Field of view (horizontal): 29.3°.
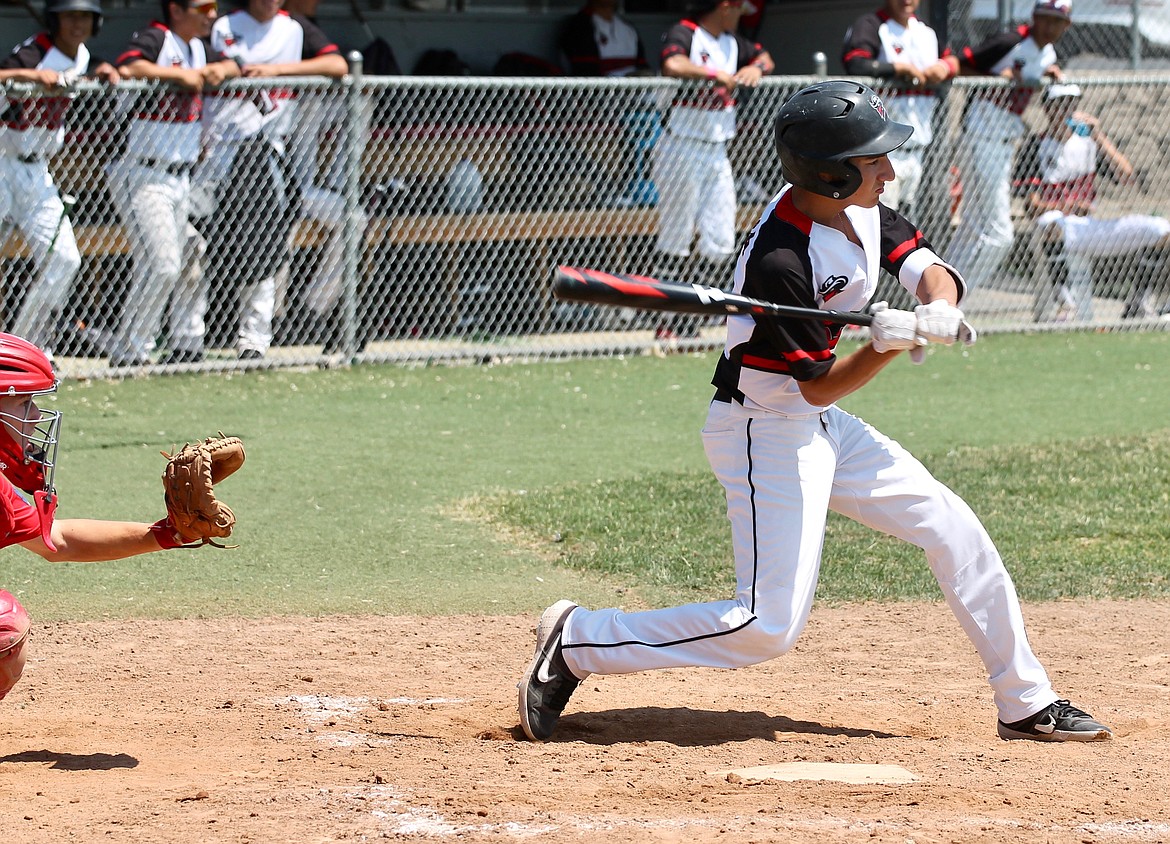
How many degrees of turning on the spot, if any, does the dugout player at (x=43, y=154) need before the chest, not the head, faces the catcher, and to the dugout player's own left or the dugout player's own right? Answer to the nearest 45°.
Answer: approximately 45° to the dugout player's own right

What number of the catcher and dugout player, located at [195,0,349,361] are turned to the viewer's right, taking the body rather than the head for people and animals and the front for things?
1

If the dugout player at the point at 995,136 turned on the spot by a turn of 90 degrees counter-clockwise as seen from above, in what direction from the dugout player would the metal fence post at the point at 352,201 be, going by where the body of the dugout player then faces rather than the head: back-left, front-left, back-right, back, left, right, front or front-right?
back

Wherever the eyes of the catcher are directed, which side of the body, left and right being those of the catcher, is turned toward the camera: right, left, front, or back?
right

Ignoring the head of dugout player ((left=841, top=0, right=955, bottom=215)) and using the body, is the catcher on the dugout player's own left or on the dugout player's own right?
on the dugout player's own right

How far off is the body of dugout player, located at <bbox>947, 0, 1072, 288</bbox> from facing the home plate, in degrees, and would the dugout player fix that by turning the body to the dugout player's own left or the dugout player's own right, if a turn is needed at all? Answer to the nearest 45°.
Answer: approximately 45° to the dugout player's own right

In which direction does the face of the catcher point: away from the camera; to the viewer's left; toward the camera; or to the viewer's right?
to the viewer's right

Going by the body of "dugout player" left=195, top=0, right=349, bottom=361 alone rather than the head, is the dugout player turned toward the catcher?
yes

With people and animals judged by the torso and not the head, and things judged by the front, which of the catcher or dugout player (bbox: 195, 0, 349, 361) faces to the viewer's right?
the catcher

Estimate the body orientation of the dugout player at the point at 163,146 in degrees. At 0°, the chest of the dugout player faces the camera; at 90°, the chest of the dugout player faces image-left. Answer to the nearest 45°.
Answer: approximately 315°
